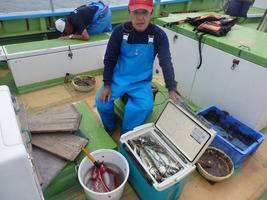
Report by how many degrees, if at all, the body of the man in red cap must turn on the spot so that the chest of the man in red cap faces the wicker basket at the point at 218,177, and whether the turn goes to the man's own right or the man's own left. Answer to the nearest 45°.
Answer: approximately 45° to the man's own left

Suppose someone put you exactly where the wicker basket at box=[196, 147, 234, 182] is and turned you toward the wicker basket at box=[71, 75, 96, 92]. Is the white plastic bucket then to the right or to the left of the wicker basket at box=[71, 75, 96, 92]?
left

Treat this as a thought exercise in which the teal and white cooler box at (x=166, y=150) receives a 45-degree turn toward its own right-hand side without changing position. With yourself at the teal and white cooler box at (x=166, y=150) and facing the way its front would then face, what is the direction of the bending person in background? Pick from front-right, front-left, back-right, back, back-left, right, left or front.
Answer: front-right

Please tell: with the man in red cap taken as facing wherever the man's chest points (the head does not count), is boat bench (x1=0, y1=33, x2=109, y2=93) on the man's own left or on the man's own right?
on the man's own right

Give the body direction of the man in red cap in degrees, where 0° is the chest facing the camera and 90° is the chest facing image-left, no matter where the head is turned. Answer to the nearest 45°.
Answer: approximately 0°

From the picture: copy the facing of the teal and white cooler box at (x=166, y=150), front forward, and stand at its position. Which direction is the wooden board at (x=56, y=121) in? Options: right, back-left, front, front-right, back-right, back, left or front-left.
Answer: front-right

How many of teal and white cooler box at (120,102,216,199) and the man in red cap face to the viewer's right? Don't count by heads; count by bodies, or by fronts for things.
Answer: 0

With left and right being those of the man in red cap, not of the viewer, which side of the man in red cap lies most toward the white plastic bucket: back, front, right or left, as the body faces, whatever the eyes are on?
front
